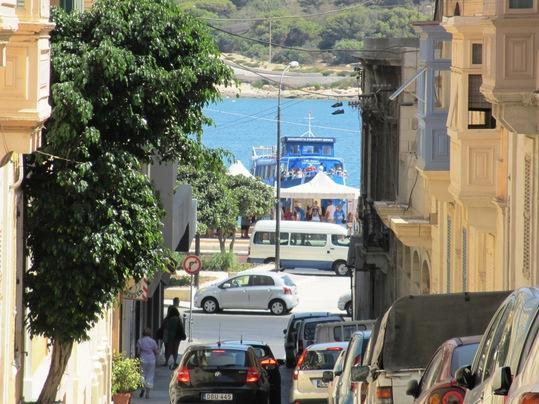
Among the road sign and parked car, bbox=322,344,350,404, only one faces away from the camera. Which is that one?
the parked car

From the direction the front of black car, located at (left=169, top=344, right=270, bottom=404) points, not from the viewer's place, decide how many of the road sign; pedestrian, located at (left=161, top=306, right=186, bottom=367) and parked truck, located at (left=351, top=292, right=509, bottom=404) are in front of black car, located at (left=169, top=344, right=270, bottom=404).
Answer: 2

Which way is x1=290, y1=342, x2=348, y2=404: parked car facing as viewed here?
away from the camera

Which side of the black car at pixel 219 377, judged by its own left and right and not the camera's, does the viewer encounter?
back

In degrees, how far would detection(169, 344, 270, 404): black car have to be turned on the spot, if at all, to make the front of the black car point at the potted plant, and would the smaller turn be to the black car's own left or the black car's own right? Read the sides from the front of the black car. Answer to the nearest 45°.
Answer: approximately 45° to the black car's own left

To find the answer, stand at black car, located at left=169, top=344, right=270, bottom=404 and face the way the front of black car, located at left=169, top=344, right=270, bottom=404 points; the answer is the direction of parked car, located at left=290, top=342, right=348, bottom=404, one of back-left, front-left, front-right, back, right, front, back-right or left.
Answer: right

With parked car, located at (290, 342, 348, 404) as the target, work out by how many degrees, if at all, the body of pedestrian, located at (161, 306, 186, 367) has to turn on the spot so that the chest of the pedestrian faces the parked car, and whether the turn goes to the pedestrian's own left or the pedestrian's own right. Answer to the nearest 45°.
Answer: approximately 180°

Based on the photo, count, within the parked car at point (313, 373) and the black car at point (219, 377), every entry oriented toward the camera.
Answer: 0

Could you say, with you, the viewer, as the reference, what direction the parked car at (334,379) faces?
facing away from the viewer

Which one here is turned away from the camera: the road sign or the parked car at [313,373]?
the parked car

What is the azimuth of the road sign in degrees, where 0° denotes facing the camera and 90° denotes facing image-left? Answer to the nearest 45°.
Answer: approximately 0°

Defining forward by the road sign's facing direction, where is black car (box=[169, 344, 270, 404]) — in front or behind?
in front

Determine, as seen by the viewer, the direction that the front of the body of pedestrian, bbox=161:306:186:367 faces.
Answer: away from the camera

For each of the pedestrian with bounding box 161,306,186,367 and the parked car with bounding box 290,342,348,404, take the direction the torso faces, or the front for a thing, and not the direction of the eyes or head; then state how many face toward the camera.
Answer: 0
